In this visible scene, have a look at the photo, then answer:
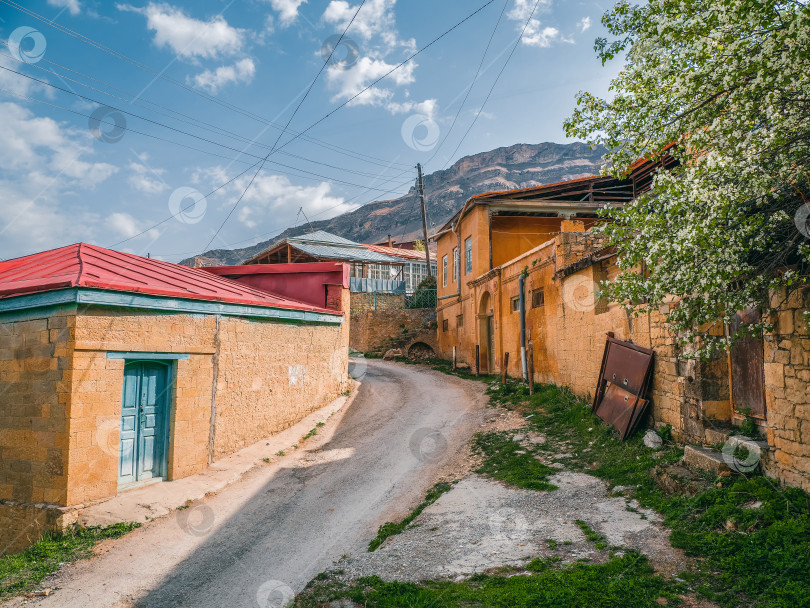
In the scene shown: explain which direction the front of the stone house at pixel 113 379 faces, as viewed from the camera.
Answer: facing the viewer and to the right of the viewer

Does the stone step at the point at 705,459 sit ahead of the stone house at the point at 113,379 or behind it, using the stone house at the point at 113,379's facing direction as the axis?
ahead

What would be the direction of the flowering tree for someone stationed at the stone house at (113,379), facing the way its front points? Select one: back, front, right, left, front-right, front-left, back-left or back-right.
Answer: front

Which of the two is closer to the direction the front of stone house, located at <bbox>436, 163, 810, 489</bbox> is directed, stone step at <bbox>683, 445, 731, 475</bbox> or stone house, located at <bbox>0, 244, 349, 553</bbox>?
the stone house

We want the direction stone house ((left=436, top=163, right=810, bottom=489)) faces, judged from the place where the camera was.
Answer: facing the viewer and to the left of the viewer

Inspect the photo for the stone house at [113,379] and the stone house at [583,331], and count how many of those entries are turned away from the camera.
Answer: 0

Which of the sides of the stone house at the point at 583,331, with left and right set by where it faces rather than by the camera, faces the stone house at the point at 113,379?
front

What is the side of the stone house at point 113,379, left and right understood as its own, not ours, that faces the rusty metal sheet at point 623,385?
front

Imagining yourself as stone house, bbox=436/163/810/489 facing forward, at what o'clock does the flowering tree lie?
The flowering tree is roughly at 10 o'clock from the stone house.
